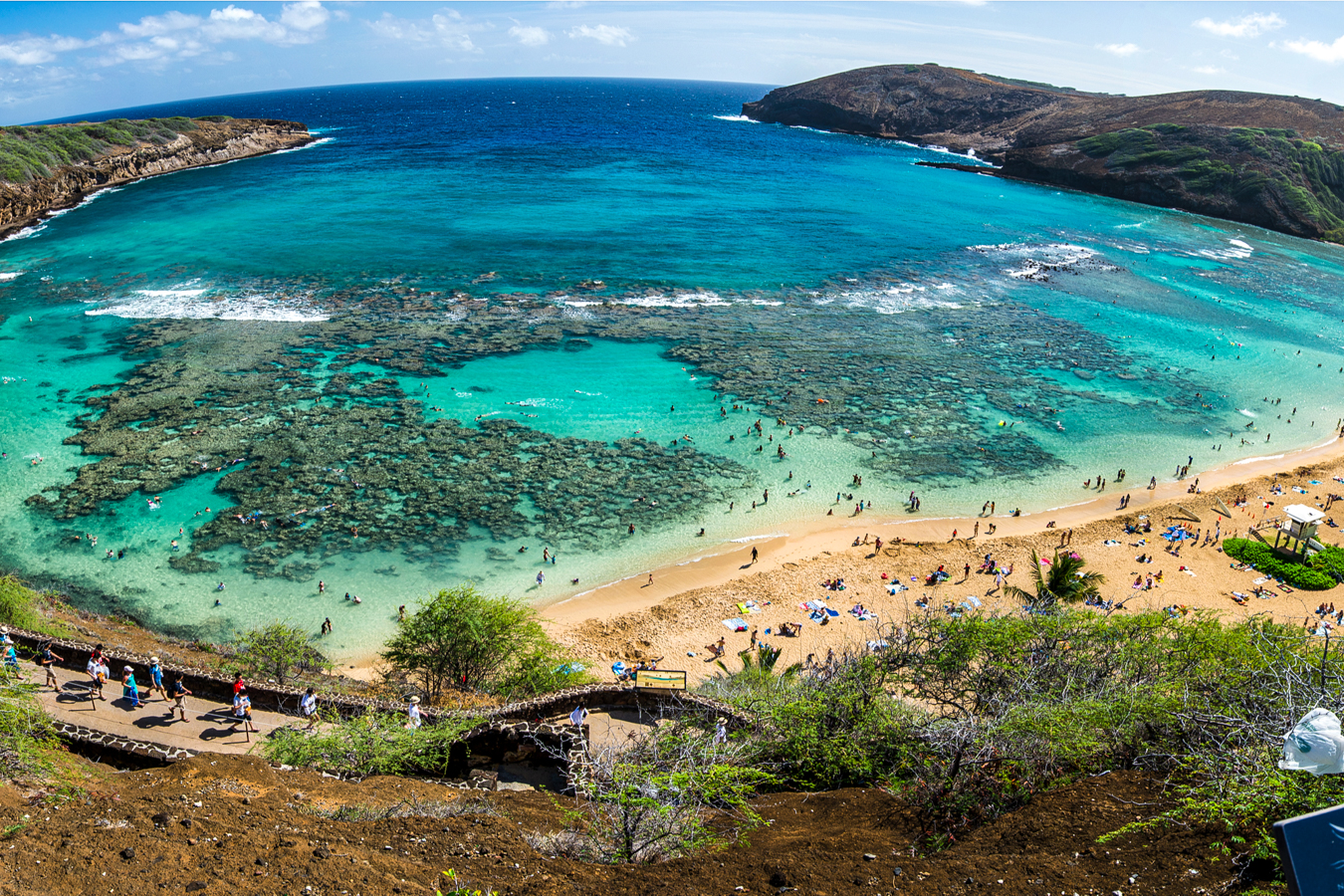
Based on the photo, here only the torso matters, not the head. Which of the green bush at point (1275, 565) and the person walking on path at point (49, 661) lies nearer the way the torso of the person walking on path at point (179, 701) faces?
the green bush

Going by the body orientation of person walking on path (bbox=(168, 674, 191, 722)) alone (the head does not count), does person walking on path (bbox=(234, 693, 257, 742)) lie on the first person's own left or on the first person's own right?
on the first person's own right

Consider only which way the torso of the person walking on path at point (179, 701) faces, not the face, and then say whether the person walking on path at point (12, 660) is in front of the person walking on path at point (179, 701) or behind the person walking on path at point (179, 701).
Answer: behind

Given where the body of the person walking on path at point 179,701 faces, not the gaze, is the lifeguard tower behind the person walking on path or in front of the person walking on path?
in front

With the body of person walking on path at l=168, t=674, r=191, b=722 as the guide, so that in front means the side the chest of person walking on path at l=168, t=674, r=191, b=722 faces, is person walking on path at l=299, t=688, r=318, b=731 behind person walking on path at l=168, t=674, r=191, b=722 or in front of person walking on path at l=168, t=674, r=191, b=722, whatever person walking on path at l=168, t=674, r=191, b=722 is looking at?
in front

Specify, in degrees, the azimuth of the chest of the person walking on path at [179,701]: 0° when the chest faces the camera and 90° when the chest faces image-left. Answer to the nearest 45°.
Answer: approximately 270°

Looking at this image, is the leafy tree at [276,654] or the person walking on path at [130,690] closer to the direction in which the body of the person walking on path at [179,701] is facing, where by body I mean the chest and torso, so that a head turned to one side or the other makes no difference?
the leafy tree
